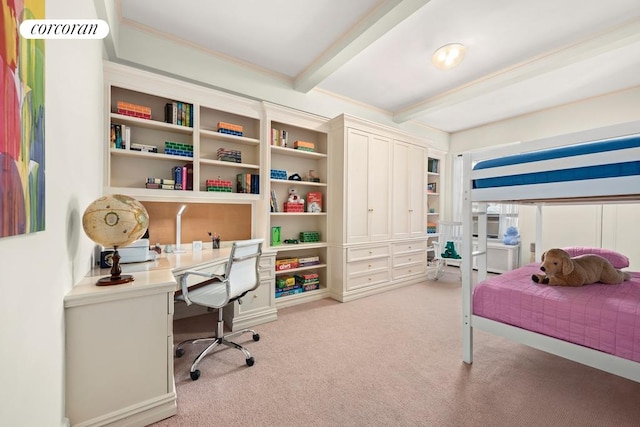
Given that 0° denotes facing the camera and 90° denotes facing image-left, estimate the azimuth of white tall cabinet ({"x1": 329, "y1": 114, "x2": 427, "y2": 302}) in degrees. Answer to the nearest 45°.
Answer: approximately 315°

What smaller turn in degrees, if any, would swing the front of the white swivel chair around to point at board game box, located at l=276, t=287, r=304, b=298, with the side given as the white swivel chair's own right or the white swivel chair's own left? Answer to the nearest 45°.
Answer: approximately 90° to the white swivel chair's own right

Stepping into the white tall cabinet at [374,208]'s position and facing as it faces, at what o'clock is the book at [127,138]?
The book is roughly at 3 o'clock from the white tall cabinet.

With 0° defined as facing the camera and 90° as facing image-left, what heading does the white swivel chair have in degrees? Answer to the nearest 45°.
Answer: approximately 135°

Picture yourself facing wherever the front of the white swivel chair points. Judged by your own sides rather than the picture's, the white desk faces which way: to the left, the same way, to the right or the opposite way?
the opposite way

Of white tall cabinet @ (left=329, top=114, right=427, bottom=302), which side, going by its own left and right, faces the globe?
right

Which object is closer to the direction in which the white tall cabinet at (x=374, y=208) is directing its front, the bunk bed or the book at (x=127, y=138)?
the bunk bed
